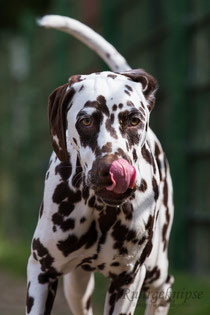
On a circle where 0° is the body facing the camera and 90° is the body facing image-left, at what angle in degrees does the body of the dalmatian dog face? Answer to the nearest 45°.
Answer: approximately 0°

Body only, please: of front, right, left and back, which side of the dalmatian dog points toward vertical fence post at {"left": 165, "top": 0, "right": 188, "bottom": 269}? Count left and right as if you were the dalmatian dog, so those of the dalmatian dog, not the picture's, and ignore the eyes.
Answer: back
